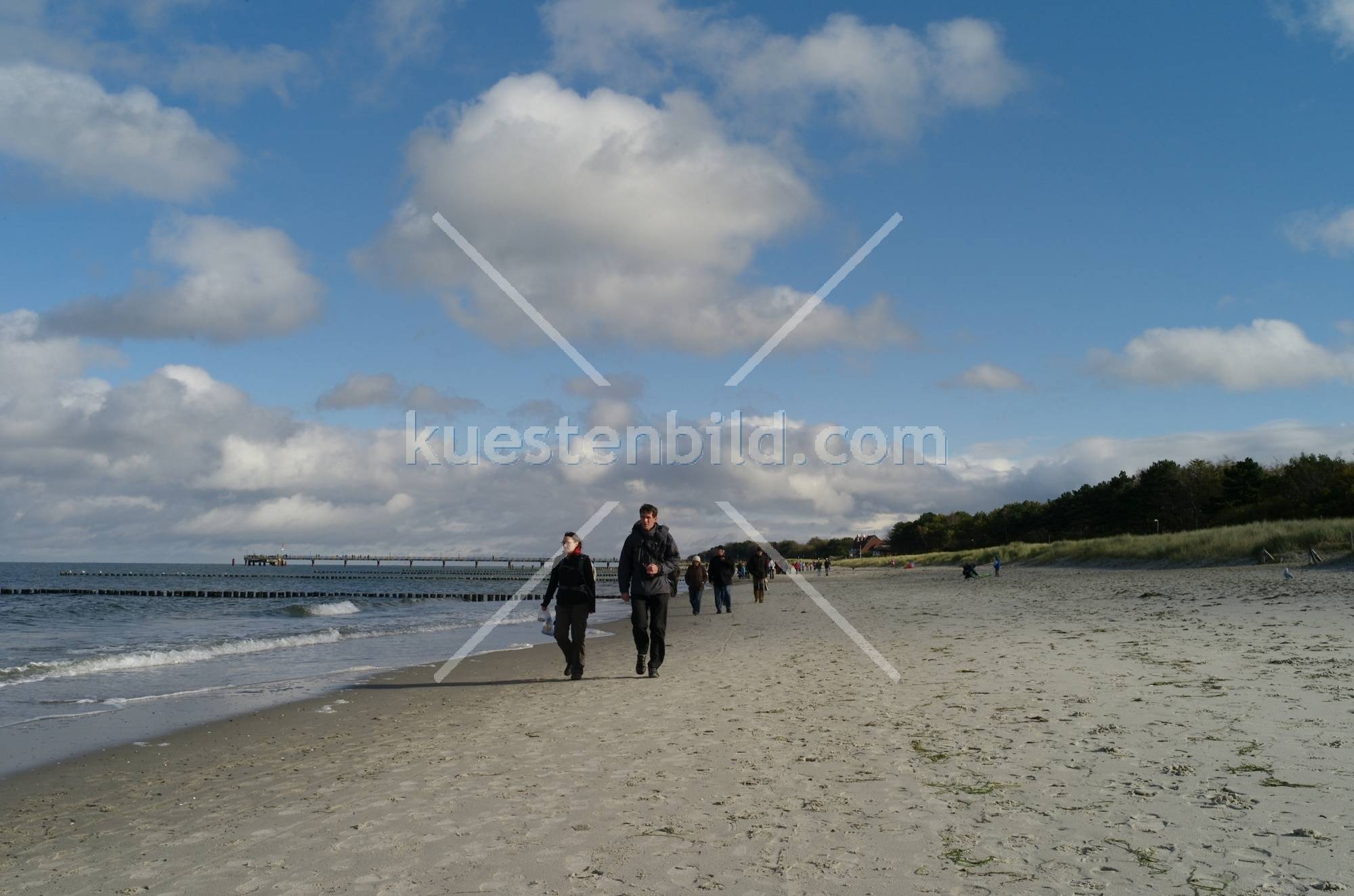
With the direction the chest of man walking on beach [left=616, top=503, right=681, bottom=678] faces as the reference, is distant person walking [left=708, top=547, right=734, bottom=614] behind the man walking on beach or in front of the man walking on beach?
behind

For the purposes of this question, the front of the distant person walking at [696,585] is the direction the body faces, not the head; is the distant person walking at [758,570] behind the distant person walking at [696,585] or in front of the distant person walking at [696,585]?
behind

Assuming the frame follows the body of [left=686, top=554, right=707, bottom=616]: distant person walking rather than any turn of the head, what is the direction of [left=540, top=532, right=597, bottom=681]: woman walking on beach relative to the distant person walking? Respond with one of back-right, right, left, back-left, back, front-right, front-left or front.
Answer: front

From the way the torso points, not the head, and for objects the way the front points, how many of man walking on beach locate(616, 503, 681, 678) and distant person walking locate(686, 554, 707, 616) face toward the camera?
2

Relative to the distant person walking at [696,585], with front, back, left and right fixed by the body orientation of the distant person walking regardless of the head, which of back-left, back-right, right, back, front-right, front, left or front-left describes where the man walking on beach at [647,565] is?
front

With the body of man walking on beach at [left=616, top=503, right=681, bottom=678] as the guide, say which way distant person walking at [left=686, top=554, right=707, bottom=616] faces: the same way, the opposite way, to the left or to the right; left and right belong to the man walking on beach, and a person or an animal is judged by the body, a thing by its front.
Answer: the same way

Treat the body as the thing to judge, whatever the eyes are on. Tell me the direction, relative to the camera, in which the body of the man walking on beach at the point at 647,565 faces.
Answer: toward the camera

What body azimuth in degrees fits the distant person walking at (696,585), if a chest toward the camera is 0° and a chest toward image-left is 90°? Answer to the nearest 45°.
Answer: approximately 0°

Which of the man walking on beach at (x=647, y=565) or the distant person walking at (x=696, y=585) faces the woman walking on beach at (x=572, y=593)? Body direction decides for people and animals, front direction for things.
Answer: the distant person walking

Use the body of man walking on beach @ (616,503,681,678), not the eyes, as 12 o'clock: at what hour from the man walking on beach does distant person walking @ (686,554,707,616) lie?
The distant person walking is roughly at 6 o'clock from the man walking on beach.

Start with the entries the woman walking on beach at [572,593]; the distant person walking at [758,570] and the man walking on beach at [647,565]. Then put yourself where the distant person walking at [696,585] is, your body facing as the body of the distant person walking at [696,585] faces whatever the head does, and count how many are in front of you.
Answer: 2
